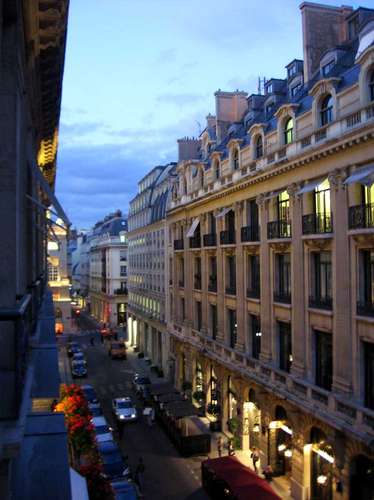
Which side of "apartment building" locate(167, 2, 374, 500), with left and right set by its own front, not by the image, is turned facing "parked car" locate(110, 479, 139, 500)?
front

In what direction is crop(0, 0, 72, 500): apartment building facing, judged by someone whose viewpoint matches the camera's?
facing to the right of the viewer

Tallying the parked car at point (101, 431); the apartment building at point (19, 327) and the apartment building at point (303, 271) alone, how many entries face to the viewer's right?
1

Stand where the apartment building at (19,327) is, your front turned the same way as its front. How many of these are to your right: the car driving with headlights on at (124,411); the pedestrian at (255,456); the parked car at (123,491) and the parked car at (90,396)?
0

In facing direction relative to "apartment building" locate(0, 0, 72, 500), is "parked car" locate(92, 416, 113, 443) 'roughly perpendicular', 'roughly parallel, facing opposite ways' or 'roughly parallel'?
roughly perpendicular

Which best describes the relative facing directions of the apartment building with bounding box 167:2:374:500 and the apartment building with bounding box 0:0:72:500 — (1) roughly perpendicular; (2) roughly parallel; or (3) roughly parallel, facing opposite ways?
roughly parallel, facing opposite ways

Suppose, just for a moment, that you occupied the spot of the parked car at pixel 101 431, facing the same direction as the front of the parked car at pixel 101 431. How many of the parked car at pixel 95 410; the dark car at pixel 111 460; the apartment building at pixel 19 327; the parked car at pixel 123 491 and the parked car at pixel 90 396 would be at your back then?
2

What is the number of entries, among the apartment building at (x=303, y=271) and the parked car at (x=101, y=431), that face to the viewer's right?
0
